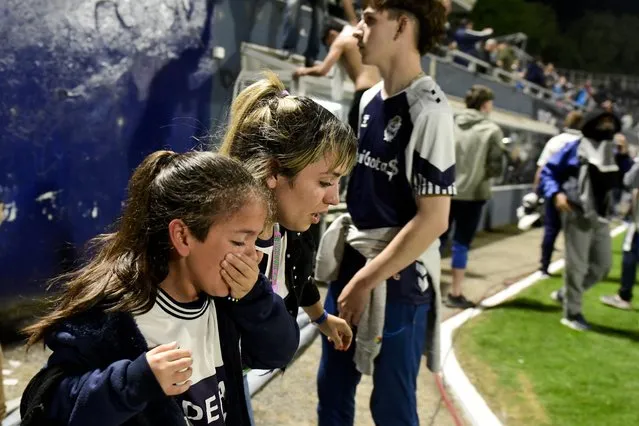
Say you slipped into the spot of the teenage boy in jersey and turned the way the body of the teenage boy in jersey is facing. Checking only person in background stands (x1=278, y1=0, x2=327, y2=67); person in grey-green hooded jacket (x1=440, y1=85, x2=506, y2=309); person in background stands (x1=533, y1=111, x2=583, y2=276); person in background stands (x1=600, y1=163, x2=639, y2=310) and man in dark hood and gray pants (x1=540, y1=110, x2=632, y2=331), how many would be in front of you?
0

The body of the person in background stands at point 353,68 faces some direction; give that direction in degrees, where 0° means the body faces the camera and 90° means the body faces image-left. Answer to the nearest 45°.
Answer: approximately 90°

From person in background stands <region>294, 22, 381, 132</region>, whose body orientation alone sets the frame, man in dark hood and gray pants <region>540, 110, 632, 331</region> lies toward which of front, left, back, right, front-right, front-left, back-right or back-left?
back-right

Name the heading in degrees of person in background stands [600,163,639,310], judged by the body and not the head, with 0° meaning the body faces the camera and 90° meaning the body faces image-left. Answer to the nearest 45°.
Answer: approximately 90°

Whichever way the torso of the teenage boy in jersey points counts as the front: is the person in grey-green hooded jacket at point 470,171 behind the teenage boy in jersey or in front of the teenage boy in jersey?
behind

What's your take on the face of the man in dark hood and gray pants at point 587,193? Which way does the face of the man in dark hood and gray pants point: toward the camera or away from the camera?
toward the camera

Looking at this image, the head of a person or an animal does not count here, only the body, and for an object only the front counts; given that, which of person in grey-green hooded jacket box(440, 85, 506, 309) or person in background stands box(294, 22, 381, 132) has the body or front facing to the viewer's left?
person in background stands box(294, 22, 381, 132)

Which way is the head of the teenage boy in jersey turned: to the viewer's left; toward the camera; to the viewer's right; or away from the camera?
to the viewer's left

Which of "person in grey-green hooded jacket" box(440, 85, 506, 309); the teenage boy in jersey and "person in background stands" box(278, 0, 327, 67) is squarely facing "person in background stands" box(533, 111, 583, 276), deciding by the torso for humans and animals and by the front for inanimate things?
"person in grey-green hooded jacket" box(440, 85, 506, 309)

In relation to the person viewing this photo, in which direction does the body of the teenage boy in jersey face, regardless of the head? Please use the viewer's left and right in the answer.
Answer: facing the viewer and to the left of the viewer

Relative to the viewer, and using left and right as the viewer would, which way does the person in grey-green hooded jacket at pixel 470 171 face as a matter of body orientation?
facing away from the viewer and to the right of the viewer
